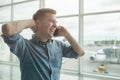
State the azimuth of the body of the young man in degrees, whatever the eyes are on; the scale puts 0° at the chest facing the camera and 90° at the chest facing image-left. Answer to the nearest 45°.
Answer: approximately 315°
